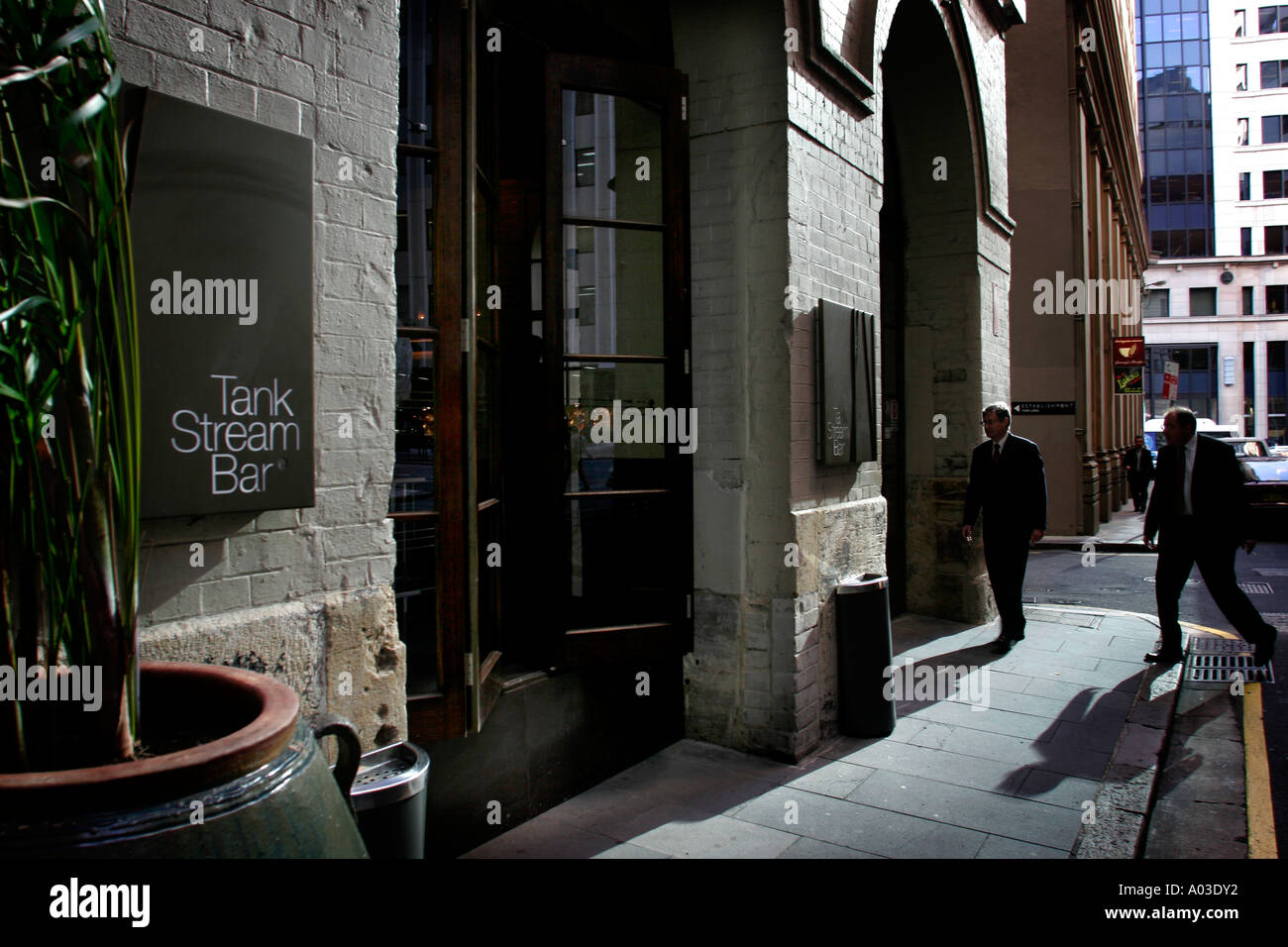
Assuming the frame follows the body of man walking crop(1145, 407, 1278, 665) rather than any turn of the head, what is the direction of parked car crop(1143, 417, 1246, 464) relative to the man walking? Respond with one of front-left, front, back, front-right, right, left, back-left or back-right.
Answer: back-right

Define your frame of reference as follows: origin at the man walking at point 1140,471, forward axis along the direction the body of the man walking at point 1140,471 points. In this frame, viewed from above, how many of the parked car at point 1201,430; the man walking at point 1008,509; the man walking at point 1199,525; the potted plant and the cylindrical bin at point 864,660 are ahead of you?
4

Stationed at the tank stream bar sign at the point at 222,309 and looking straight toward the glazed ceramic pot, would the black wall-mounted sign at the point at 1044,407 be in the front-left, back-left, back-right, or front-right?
back-left

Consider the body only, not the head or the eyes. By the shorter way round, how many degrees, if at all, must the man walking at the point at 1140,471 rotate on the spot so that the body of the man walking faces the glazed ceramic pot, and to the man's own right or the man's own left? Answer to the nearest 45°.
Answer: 0° — they already face it

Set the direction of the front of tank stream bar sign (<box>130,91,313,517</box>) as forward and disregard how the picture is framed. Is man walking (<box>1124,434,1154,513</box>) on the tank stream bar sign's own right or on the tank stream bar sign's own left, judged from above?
on the tank stream bar sign's own left

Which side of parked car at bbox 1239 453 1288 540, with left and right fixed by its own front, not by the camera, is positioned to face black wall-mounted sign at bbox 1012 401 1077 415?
left

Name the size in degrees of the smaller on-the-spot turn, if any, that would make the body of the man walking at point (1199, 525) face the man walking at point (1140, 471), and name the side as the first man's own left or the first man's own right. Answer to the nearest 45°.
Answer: approximately 135° to the first man's own right

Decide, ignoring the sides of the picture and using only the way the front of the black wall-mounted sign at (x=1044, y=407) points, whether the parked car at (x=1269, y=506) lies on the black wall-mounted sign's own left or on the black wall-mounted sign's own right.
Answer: on the black wall-mounted sign's own left
